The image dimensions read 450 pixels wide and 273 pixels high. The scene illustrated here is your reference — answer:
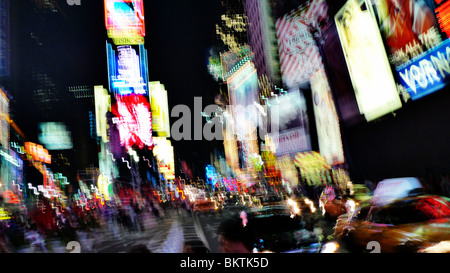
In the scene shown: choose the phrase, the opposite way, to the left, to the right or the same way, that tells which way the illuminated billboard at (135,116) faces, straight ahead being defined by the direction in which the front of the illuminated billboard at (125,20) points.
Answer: the same way

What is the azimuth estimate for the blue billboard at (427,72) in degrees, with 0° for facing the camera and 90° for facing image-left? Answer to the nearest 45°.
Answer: approximately 45°

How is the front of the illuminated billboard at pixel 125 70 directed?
toward the camera

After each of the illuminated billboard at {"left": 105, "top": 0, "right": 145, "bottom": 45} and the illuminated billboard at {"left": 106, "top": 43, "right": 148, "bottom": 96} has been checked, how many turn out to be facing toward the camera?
2

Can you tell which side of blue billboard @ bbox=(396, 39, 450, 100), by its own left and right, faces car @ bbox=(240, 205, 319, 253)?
front

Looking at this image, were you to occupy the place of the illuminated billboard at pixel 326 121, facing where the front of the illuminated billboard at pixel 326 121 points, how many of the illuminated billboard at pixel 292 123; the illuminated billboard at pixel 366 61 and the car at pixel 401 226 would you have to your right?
1
